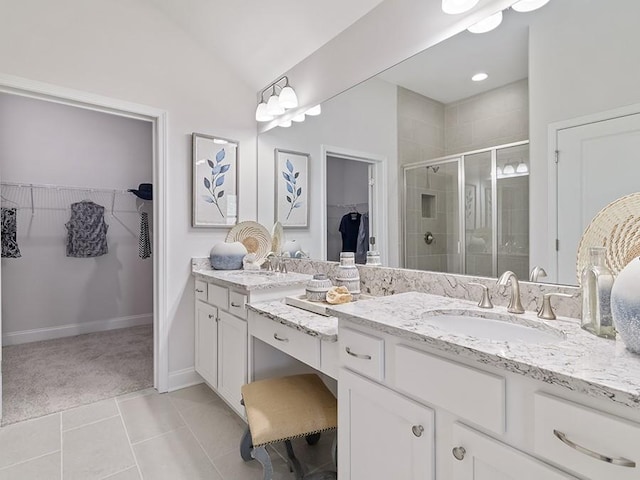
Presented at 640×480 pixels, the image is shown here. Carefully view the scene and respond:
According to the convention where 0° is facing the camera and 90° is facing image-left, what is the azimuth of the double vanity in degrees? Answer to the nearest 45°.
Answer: approximately 45°

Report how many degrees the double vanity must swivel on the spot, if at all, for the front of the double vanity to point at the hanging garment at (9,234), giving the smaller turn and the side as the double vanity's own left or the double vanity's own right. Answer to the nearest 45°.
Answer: approximately 45° to the double vanity's own right

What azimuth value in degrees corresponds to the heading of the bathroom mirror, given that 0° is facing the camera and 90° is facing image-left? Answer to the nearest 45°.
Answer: approximately 45°

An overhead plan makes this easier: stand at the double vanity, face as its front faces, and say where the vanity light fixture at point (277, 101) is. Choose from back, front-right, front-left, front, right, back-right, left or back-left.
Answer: right

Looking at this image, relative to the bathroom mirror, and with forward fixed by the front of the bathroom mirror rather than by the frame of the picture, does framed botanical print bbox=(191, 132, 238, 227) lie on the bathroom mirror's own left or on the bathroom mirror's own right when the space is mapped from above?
on the bathroom mirror's own right

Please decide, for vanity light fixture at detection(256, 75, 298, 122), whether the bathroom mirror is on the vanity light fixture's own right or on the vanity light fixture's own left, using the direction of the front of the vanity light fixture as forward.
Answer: on the vanity light fixture's own left

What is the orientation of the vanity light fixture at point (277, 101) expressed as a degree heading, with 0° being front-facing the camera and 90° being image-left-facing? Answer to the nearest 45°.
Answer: approximately 45°

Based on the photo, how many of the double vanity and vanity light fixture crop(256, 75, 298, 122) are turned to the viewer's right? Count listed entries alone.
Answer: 0

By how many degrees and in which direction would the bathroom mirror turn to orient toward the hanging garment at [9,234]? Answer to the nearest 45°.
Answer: approximately 45° to its right

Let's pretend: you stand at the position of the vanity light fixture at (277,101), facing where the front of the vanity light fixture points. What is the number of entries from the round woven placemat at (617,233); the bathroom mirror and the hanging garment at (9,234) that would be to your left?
2

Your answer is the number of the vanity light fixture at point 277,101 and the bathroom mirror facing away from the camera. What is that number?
0
